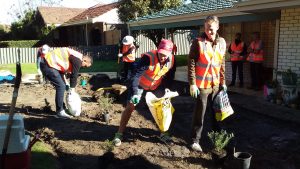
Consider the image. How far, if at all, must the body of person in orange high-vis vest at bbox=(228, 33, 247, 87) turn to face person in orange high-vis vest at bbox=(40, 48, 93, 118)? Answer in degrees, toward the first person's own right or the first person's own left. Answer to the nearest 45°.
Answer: approximately 45° to the first person's own right

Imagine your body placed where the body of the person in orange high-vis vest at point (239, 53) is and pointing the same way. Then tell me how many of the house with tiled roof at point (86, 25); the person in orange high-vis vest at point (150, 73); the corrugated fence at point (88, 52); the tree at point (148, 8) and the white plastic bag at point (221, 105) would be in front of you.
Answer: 2

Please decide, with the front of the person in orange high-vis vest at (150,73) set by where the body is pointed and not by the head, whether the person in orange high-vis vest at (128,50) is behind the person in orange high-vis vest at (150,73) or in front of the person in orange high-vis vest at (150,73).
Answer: behind

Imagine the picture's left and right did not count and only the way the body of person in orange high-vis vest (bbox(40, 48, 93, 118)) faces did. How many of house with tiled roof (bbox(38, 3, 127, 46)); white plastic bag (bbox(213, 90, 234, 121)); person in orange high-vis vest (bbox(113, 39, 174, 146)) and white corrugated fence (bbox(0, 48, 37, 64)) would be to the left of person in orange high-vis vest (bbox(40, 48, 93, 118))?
2

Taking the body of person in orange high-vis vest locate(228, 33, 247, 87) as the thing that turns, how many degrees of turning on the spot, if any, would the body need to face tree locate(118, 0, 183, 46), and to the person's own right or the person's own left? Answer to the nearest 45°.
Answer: approximately 135° to the person's own right

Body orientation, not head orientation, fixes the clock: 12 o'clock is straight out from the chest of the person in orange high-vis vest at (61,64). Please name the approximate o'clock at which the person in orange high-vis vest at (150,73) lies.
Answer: the person in orange high-vis vest at (150,73) is roughly at 2 o'clock from the person in orange high-vis vest at (61,64).

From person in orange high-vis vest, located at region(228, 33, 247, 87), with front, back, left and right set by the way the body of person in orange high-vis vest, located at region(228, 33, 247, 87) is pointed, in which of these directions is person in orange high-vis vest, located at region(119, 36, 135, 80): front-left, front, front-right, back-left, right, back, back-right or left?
right

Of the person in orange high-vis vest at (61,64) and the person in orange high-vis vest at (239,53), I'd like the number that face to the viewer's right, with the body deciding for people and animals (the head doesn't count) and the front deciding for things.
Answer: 1

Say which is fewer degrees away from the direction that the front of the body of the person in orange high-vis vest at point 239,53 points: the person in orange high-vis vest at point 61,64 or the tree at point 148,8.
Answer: the person in orange high-vis vest

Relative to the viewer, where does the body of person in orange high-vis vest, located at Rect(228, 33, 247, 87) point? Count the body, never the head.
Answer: toward the camera

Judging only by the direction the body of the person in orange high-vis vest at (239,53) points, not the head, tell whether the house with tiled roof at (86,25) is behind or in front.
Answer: behind

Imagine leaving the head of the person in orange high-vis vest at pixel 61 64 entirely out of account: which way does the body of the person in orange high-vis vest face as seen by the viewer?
to the viewer's right
